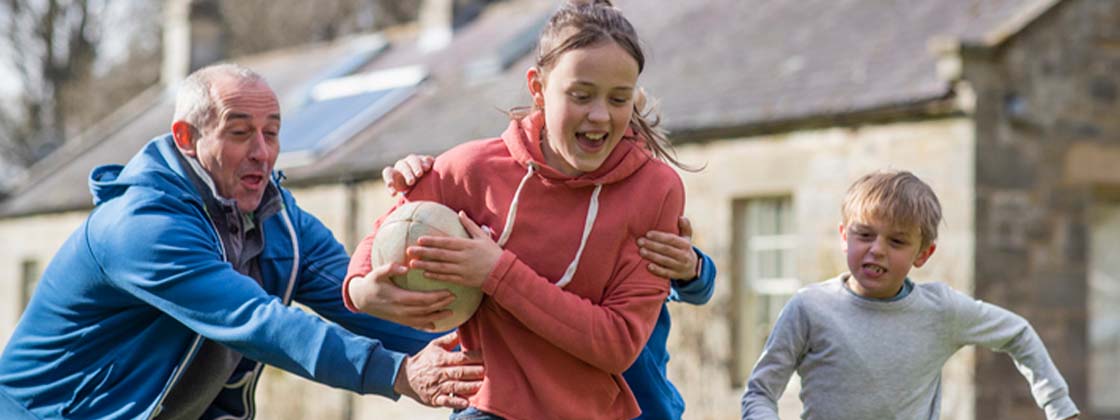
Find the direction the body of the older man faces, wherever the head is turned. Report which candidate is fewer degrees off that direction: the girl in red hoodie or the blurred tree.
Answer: the girl in red hoodie

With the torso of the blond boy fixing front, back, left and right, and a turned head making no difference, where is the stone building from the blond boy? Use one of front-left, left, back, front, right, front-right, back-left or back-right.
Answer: back

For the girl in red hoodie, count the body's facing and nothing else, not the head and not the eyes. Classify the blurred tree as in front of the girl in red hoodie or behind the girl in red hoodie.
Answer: behind

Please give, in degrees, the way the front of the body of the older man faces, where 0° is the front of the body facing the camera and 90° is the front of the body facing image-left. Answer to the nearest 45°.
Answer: approximately 315°

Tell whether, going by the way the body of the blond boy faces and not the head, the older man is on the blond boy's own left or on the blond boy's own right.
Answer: on the blond boy's own right

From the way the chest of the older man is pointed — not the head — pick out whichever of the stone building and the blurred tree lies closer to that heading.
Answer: the stone building

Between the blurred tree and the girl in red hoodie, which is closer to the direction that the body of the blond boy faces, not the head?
the girl in red hoodie
